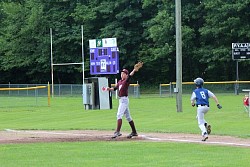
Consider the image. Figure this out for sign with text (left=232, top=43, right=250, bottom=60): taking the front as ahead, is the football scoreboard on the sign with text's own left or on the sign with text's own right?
on the sign with text's own right

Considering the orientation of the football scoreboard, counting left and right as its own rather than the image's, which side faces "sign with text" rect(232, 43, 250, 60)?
left

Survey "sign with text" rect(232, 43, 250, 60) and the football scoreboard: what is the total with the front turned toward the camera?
2

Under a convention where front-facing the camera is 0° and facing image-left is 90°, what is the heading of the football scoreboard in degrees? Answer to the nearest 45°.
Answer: approximately 0°
